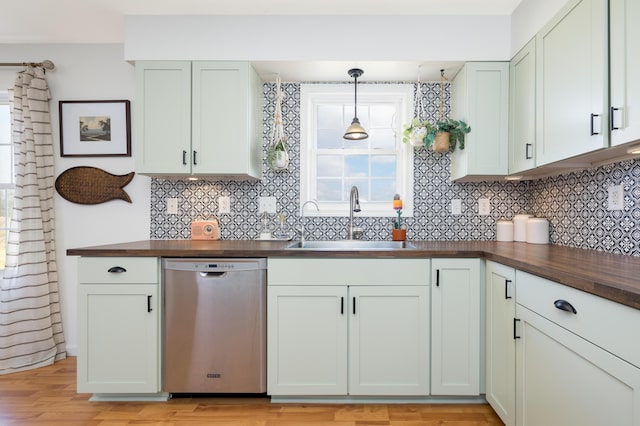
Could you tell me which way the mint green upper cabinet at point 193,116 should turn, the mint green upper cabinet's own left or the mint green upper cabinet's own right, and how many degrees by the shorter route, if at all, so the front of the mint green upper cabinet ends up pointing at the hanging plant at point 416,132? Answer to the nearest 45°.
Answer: approximately 90° to the mint green upper cabinet's own left

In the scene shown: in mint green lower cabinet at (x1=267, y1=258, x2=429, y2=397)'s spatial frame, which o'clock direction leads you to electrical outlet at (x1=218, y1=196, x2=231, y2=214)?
The electrical outlet is roughly at 4 o'clock from the mint green lower cabinet.

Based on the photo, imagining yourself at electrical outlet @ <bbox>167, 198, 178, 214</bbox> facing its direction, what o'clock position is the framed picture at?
The framed picture is roughly at 4 o'clock from the electrical outlet.

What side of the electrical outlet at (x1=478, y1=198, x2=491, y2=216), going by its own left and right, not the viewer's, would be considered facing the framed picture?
right

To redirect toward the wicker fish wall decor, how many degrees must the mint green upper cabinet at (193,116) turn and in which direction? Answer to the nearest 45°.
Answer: approximately 135° to its right

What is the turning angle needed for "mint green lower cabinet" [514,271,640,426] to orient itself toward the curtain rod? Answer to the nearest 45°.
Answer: approximately 45° to its right

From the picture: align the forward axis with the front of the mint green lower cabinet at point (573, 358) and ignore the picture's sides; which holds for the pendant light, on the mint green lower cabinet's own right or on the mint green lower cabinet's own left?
on the mint green lower cabinet's own right

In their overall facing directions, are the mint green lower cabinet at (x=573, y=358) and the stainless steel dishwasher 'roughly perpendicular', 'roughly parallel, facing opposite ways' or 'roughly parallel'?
roughly perpendicular

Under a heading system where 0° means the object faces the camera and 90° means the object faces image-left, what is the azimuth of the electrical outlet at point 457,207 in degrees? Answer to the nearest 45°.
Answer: approximately 0°

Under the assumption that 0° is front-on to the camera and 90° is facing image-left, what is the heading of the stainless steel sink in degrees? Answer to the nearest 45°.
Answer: approximately 0°
